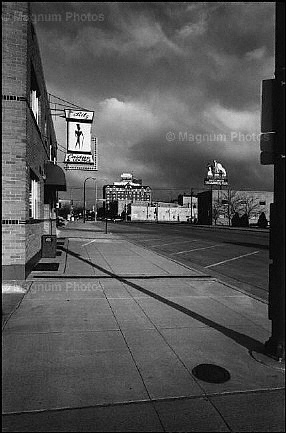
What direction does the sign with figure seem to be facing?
toward the camera

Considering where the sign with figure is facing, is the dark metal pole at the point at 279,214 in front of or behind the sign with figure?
in front
